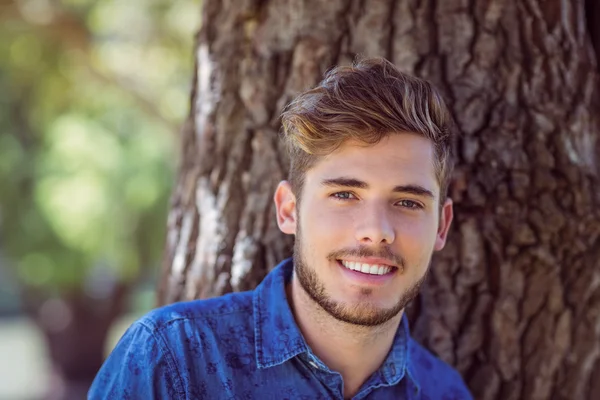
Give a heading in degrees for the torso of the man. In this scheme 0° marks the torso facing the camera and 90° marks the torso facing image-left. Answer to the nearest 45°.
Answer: approximately 315°
